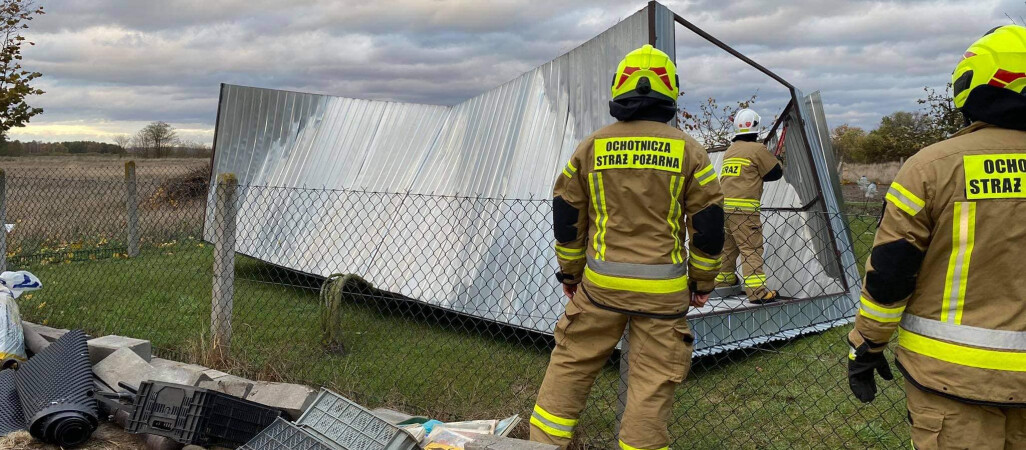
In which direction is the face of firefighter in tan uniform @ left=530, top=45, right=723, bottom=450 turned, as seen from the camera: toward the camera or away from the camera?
away from the camera

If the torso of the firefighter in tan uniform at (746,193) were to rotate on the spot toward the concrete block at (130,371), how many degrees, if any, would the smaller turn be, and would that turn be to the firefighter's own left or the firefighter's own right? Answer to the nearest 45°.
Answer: approximately 180°

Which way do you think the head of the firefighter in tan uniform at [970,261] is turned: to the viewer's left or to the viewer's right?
to the viewer's left

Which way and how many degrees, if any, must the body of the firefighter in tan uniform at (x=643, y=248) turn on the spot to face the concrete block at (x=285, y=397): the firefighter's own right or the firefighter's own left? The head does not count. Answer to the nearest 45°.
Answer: approximately 90° to the firefighter's own left

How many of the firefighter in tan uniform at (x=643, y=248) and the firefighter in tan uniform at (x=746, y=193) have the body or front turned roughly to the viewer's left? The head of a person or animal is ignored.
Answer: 0

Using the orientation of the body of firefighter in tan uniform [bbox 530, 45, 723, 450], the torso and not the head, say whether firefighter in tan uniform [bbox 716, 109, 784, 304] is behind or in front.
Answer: in front

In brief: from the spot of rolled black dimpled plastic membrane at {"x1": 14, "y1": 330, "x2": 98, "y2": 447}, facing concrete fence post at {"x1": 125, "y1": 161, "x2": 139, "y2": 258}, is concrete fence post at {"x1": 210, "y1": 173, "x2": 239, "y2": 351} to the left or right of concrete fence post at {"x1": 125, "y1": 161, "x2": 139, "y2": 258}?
right

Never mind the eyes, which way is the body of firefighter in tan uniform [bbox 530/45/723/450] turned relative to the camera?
away from the camera

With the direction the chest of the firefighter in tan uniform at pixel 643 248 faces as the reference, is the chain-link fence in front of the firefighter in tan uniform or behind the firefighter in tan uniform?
in front

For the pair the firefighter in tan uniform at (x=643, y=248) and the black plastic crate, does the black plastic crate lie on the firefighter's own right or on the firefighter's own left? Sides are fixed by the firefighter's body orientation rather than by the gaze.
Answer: on the firefighter's own left

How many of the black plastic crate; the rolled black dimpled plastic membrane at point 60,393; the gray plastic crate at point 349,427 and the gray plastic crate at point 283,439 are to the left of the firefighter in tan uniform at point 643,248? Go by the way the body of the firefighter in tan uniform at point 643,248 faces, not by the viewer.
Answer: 4

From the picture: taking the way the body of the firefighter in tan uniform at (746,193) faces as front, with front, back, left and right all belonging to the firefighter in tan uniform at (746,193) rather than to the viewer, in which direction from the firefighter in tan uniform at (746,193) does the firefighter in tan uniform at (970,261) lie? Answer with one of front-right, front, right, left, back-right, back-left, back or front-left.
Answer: back-right

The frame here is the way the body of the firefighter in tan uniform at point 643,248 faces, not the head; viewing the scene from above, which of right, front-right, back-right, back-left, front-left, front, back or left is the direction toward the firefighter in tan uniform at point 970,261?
back-right

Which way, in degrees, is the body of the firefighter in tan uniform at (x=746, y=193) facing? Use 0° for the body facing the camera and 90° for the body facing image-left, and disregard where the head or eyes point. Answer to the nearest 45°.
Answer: approximately 225°
